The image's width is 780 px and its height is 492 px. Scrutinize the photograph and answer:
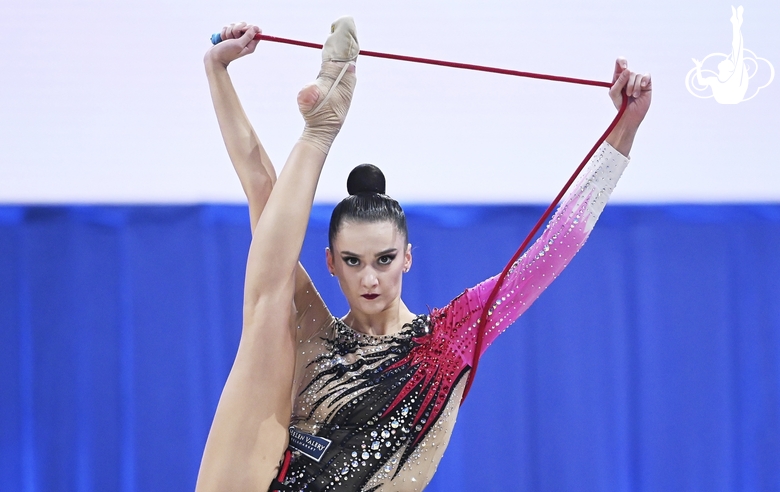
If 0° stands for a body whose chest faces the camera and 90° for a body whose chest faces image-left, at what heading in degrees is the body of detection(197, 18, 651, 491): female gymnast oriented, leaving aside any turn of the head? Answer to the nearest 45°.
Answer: approximately 0°
